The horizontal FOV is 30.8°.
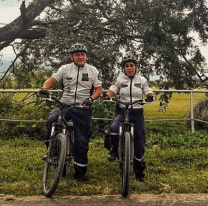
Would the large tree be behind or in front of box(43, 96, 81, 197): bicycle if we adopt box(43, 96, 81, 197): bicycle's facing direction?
behind

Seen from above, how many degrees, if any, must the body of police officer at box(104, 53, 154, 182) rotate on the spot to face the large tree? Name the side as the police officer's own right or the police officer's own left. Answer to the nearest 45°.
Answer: approximately 180°

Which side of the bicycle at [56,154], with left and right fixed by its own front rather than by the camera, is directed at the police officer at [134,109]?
left

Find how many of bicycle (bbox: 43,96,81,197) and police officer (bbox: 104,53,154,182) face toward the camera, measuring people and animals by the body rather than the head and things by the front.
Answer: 2

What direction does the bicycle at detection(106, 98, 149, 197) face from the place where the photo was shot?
facing the viewer

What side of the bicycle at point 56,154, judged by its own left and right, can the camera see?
front

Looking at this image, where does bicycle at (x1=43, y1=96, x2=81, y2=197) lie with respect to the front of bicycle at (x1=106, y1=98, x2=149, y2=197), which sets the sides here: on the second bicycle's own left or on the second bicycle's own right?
on the second bicycle's own right

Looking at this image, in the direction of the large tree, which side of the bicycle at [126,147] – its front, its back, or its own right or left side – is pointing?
back

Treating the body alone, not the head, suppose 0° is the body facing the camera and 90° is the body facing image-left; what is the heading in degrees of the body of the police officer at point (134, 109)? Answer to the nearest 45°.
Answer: approximately 0°
